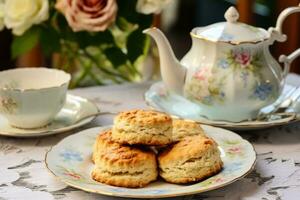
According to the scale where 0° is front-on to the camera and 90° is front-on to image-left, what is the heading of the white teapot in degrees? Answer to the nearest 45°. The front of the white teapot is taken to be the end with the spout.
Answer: approximately 90°

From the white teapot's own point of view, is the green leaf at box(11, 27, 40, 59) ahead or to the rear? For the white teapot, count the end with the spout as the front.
ahead

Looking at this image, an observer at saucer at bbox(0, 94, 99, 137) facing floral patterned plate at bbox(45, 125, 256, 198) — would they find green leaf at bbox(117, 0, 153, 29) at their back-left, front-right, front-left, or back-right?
back-left
